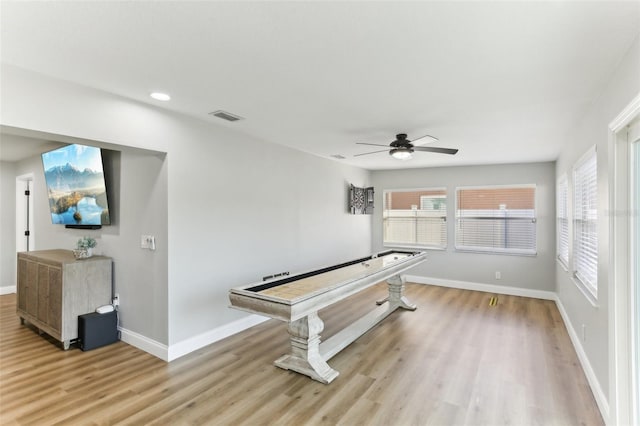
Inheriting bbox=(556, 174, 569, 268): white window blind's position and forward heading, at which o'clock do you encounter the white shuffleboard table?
The white shuffleboard table is roughly at 10 o'clock from the white window blind.

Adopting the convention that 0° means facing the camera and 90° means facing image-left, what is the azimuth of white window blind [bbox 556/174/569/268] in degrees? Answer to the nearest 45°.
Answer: approximately 90°

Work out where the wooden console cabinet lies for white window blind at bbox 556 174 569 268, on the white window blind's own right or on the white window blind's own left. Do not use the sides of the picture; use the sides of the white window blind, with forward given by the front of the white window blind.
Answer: on the white window blind's own left

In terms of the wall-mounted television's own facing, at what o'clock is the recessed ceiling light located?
The recessed ceiling light is roughly at 10 o'clock from the wall-mounted television.

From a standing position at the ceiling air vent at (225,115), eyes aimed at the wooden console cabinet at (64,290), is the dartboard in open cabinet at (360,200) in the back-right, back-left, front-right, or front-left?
back-right

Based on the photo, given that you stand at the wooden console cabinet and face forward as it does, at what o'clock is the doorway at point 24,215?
The doorway is roughly at 4 o'clock from the wooden console cabinet.

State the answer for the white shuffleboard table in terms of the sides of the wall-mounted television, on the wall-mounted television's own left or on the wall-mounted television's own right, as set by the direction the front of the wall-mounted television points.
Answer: on the wall-mounted television's own left

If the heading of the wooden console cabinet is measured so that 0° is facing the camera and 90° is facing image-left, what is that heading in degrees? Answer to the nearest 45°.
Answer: approximately 45°

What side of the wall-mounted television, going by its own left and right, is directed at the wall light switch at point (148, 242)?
left

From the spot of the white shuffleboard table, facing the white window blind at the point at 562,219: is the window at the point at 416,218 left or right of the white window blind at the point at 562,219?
left

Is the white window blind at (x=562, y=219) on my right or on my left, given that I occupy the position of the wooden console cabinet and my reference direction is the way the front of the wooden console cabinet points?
on my left

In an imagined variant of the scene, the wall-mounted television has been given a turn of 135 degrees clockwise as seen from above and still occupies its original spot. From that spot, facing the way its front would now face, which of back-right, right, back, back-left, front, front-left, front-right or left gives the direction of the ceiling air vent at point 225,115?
back-right

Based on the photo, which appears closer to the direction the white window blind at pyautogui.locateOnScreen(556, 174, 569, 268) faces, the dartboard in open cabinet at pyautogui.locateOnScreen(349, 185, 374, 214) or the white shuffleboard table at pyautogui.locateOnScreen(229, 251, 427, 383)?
the dartboard in open cabinet

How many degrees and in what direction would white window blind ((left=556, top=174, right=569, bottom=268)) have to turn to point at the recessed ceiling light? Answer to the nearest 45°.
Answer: approximately 45° to its left

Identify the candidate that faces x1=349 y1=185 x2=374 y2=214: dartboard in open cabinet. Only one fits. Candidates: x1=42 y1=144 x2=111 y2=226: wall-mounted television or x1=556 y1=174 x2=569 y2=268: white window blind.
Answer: the white window blind
